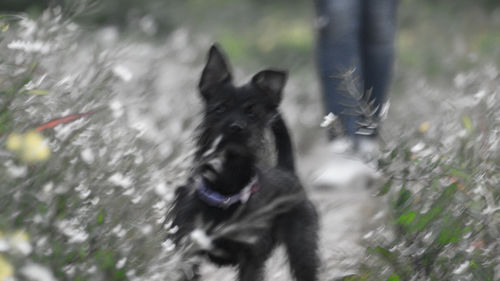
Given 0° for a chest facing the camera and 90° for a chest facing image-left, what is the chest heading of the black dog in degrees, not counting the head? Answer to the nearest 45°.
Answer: approximately 45°

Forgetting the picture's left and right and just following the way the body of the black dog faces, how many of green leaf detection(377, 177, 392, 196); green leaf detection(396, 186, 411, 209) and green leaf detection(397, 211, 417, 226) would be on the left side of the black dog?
3

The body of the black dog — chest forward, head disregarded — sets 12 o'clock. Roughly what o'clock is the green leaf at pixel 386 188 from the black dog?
The green leaf is roughly at 9 o'clock from the black dog.

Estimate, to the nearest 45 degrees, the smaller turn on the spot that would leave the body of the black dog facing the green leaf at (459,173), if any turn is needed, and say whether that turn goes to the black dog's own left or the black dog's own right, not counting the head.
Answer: approximately 90° to the black dog's own left

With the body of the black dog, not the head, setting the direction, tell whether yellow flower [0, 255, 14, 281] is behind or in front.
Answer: in front

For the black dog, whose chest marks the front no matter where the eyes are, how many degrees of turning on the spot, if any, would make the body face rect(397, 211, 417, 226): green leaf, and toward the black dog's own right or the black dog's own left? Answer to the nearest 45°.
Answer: approximately 90° to the black dog's own left

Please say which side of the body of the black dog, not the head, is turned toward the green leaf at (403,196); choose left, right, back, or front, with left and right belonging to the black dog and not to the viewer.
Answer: left

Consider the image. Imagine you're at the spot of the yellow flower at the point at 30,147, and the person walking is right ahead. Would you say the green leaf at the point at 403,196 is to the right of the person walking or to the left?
right
